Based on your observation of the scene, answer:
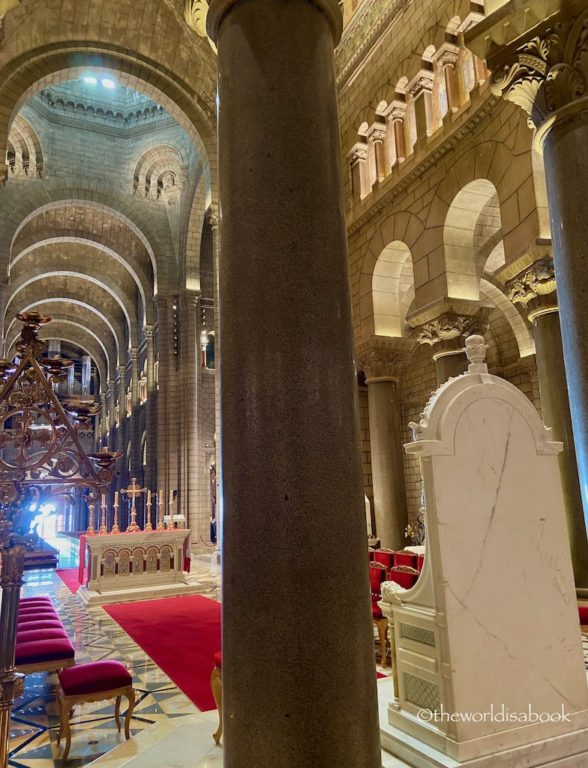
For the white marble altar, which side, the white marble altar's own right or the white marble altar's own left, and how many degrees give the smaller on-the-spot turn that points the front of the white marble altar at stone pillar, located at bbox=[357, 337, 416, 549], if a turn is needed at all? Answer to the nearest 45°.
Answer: approximately 45° to the white marble altar's own left

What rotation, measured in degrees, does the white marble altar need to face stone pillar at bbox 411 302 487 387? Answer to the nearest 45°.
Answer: approximately 45° to its left

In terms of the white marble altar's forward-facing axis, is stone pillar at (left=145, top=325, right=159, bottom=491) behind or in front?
behind

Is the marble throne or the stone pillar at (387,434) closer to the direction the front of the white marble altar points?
the marble throne

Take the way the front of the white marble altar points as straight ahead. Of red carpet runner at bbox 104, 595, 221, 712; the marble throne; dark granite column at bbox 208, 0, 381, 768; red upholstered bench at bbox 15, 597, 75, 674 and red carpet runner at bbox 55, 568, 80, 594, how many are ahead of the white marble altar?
4

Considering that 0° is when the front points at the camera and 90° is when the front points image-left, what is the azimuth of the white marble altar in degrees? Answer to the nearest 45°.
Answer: approximately 0°

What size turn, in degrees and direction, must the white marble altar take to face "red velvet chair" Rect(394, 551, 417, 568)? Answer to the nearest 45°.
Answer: approximately 45° to its left

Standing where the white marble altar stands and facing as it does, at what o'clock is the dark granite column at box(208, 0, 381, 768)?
The dark granite column is roughly at 12 o'clock from the white marble altar.

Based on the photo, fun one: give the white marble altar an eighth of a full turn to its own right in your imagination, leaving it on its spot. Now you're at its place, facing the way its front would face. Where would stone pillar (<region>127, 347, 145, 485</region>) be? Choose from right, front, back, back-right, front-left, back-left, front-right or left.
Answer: back-right

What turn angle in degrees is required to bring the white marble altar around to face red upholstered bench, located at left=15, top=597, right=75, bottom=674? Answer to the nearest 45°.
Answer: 0° — it already faces it

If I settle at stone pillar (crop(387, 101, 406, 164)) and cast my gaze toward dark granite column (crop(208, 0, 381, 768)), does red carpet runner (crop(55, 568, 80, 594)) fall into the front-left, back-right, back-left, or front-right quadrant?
back-right

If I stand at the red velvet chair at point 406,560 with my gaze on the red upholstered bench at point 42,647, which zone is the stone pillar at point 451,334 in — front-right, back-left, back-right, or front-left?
back-right

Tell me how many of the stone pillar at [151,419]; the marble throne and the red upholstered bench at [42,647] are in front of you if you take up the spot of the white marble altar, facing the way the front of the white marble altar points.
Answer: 2

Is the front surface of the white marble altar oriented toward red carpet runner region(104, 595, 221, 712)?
yes

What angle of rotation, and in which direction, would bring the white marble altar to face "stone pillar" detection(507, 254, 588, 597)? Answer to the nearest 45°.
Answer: approximately 45° to its left
